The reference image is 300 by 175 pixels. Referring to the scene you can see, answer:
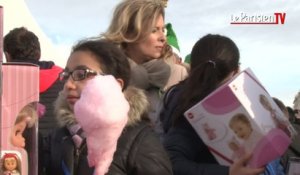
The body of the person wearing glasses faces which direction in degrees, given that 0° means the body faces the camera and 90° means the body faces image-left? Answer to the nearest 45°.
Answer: approximately 45°

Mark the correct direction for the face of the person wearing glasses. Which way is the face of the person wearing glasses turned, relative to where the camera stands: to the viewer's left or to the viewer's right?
to the viewer's left

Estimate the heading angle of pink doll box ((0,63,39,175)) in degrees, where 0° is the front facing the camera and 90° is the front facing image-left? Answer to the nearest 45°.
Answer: approximately 0°

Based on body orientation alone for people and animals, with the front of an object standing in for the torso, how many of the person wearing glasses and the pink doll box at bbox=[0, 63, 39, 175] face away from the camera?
0
